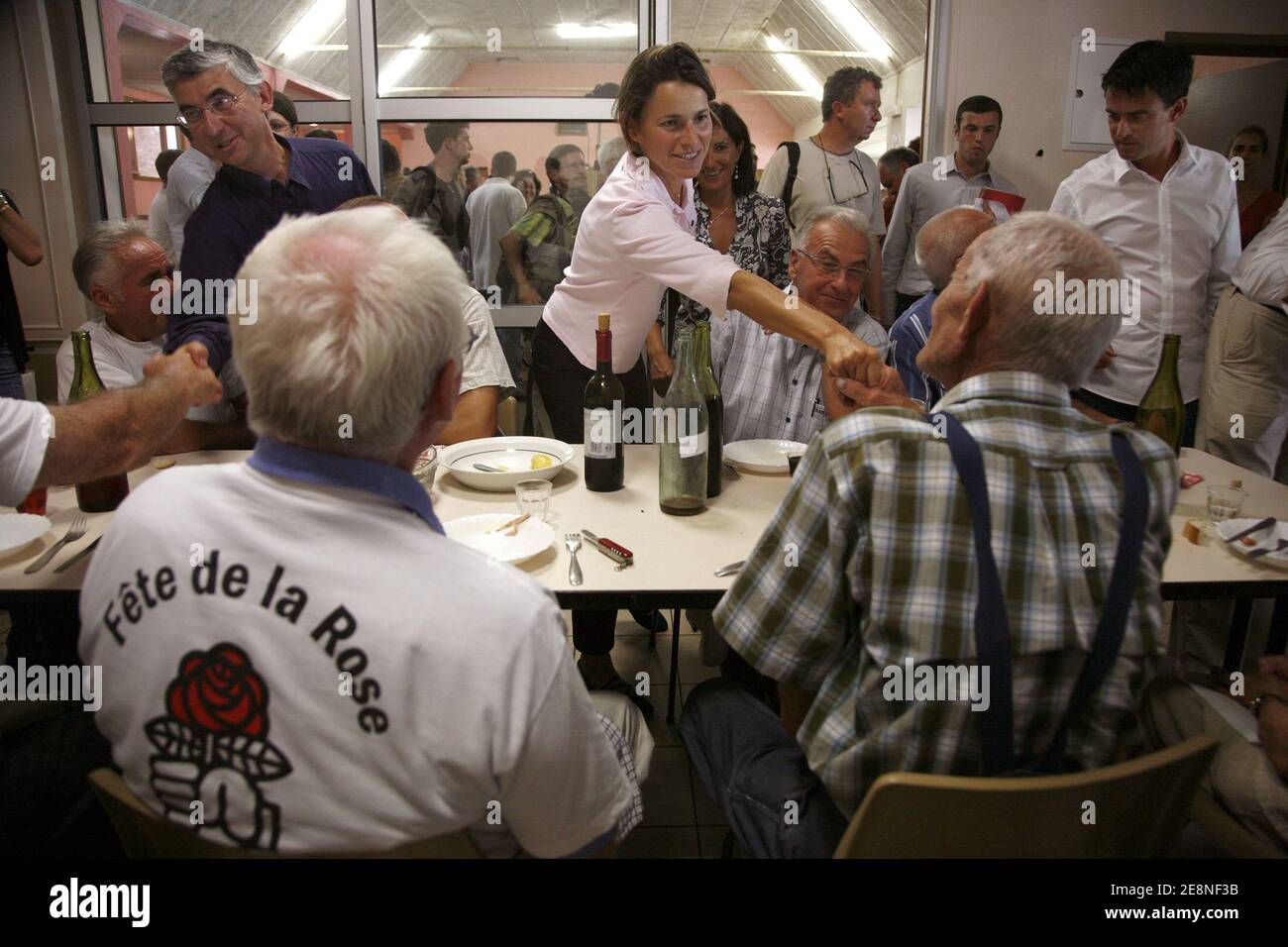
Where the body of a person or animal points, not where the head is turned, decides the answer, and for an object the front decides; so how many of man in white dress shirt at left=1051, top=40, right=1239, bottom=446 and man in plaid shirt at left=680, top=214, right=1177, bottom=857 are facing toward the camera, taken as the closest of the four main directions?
1

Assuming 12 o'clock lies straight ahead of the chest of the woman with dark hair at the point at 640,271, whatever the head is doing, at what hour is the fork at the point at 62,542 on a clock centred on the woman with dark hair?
The fork is roughly at 3 o'clock from the woman with dark hair.

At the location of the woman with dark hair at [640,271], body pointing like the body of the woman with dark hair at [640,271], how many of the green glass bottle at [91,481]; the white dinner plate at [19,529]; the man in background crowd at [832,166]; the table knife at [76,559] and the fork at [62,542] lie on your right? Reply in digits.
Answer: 4

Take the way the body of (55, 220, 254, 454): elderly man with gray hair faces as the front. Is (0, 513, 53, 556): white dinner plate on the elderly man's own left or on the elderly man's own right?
on the elderly man's own right

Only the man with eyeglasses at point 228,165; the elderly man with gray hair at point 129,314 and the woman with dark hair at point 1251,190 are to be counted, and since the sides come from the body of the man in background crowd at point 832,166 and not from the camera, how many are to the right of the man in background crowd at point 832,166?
2

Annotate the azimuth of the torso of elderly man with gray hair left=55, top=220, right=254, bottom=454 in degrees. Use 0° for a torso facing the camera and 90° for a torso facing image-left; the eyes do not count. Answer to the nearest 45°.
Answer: approximately 315°
